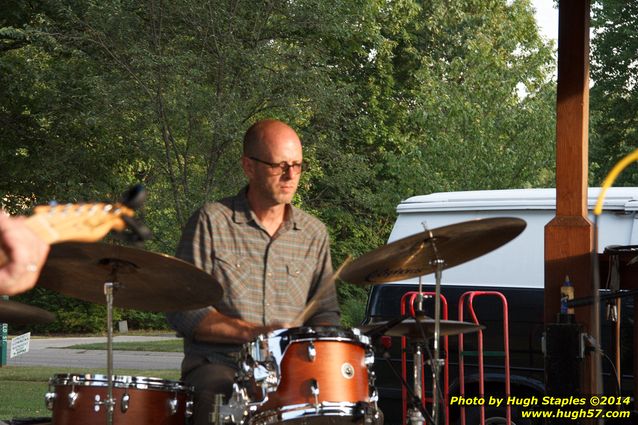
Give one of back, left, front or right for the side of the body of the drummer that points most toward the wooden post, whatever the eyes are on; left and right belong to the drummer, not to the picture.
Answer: left

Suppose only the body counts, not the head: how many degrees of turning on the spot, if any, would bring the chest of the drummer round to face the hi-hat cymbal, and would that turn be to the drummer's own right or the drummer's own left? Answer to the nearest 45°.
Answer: approximately 90° to the drummer's own left

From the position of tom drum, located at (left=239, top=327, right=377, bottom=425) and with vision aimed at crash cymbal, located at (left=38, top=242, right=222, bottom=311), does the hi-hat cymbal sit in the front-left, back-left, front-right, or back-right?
back-right

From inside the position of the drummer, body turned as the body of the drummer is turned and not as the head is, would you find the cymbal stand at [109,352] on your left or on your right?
on your right

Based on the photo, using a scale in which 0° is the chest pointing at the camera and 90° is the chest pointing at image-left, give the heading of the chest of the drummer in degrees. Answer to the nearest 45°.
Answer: approximately 315°
